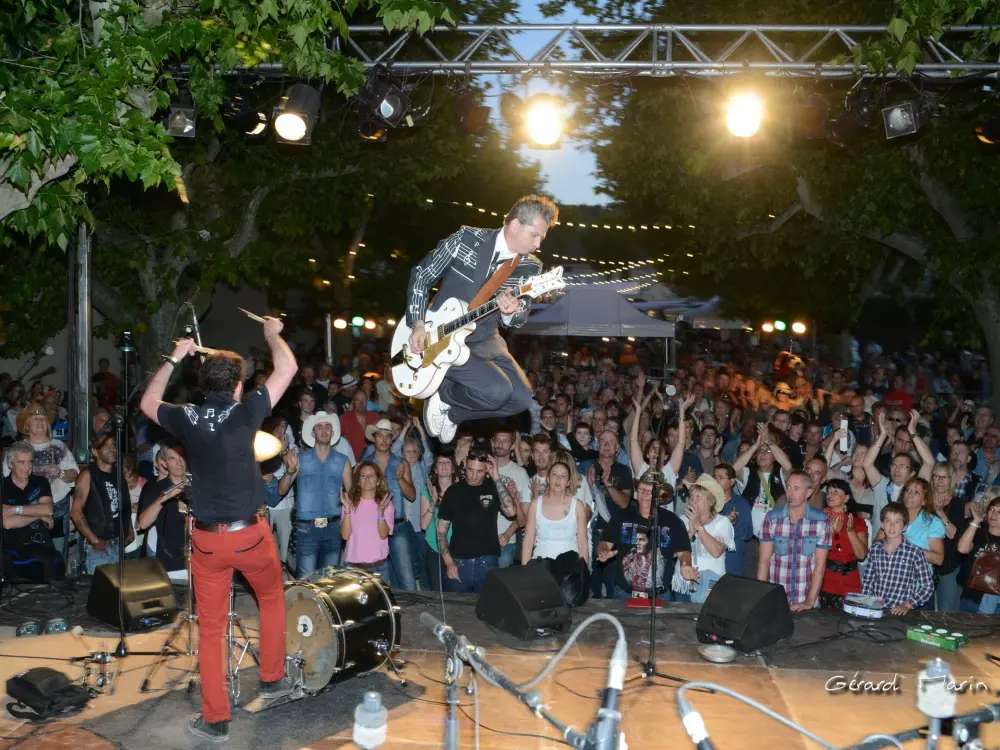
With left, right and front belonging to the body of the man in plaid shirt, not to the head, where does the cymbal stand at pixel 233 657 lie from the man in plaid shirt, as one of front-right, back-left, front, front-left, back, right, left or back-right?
front-right

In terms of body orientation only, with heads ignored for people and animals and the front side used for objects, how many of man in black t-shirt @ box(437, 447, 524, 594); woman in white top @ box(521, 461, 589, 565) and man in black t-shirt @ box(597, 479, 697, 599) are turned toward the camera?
3

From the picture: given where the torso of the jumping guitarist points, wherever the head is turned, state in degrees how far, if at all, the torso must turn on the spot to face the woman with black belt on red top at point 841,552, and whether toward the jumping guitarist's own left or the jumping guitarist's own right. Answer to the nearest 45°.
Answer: approximately 90° to the jumping guitarist's own left

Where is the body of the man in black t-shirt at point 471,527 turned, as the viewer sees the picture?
toward the camera

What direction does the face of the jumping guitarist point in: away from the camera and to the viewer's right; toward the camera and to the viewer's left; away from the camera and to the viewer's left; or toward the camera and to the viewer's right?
toward the camera and to the viewer's right

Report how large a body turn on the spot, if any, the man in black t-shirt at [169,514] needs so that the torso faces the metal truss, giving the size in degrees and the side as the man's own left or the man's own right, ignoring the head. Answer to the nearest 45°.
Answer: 0° — they already face it

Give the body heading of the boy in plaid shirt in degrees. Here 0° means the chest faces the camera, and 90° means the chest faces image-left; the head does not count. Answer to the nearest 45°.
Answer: approximately 0°

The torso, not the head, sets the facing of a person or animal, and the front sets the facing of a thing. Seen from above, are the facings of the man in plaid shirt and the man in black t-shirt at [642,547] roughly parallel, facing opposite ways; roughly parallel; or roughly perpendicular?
roughly parallel

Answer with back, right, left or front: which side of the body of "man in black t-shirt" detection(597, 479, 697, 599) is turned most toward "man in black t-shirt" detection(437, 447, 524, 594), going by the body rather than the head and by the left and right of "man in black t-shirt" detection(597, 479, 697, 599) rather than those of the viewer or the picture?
right

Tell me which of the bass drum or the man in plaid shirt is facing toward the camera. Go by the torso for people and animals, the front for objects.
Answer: the man in plaid shirt

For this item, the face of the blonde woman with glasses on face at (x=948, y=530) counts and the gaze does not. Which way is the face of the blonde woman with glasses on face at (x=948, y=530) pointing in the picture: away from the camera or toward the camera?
toward the camera
